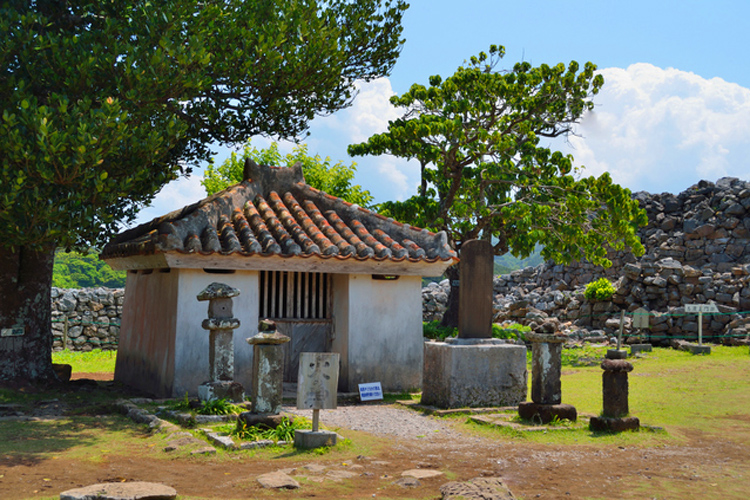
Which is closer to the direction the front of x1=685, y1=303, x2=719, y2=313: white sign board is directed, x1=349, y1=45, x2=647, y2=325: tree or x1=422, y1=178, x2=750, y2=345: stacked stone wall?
the tree

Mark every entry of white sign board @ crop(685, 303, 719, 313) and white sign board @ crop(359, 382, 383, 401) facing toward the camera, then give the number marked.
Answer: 2

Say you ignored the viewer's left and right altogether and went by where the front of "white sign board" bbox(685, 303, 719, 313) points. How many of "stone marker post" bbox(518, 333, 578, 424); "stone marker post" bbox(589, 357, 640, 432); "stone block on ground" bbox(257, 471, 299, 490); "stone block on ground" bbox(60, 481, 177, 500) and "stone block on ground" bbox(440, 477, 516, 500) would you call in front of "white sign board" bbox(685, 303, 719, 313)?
5

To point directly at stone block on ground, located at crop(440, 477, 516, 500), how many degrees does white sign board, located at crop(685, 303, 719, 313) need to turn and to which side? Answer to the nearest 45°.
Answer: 0° — it already faces it

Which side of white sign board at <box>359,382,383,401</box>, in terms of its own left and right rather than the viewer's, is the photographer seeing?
front

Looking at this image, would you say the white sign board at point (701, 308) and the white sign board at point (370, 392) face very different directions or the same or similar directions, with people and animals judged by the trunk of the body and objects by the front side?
same or similar directions

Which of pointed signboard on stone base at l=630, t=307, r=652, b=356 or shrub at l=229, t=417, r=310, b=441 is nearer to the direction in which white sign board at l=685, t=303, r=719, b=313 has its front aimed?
the shrub

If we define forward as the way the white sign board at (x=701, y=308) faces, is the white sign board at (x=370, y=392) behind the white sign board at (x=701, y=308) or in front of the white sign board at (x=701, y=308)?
in front

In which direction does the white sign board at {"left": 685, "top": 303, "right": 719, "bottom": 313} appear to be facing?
toward the camera

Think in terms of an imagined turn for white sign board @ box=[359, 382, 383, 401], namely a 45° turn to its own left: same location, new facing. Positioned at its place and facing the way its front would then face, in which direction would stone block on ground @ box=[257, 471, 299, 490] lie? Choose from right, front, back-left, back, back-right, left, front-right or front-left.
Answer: front-right

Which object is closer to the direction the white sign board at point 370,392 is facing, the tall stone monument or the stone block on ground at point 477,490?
the stone block on ground

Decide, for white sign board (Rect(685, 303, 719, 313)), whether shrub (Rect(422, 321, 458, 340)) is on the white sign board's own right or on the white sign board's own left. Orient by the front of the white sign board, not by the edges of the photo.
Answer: on the white sign board's own right

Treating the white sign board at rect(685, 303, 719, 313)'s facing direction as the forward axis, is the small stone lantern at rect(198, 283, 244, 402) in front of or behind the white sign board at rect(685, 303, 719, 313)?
in front

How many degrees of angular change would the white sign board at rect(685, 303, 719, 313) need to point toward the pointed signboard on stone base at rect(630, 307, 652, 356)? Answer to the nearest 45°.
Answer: approximately 90° to its right

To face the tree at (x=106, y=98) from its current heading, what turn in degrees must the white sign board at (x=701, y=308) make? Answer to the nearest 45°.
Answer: approximately 45° to its right
